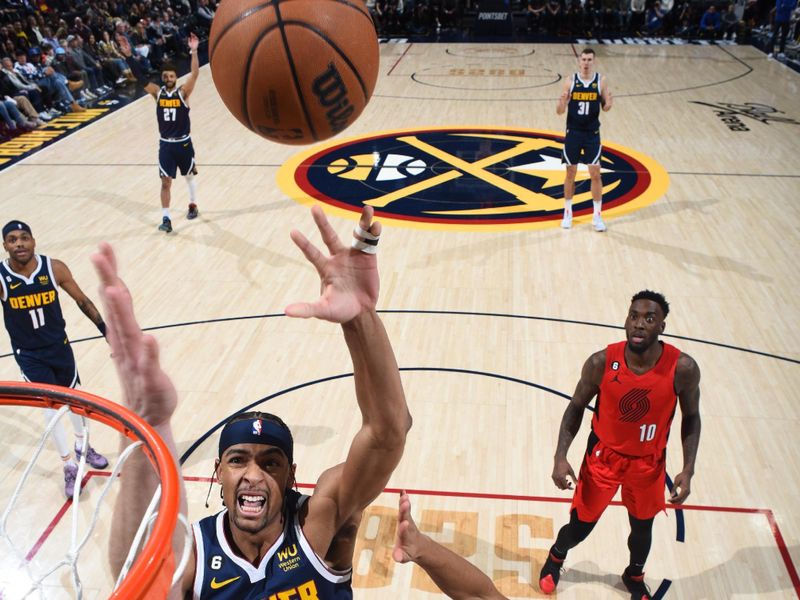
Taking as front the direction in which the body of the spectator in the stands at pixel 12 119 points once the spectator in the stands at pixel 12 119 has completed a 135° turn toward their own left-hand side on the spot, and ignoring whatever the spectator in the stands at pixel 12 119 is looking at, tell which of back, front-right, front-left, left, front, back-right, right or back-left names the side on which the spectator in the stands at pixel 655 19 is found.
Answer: back-right

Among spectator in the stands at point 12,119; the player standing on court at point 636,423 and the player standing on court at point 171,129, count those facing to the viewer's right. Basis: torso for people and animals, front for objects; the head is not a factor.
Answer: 1

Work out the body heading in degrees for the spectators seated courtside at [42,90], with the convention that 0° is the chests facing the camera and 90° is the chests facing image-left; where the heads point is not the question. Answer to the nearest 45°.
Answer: approximately 315°

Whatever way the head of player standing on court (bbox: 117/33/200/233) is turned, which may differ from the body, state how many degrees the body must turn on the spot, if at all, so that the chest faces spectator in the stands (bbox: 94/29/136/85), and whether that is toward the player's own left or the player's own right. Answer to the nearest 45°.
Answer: approximately 180°

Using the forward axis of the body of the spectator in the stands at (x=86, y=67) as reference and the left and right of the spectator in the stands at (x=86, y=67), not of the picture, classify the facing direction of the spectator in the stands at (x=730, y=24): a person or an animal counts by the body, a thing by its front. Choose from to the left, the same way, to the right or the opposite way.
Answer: to the right

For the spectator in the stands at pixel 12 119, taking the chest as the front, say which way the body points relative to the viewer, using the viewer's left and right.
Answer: facing to the right of the viewer

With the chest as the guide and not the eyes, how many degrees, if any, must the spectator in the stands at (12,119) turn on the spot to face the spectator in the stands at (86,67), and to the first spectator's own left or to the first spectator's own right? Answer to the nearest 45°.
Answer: approximately 45° to the first spectator's own left

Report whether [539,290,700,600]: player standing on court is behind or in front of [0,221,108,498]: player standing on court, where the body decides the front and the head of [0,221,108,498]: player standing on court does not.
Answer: in front

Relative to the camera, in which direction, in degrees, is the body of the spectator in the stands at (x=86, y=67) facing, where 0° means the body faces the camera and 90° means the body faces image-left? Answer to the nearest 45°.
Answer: approximately 315°

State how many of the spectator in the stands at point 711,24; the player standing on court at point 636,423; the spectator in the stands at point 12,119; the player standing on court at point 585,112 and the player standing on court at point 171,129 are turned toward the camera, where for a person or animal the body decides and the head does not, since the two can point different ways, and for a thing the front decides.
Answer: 4

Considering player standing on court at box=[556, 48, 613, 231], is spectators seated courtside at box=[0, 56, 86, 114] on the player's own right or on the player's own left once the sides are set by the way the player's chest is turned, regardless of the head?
on the player's own right

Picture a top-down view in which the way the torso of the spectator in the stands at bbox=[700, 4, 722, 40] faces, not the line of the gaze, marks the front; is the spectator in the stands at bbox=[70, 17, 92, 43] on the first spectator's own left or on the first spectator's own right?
on the first spectator's own right
